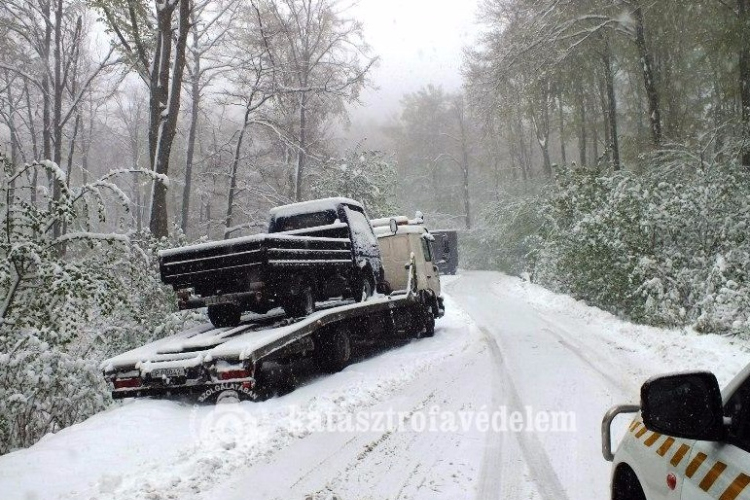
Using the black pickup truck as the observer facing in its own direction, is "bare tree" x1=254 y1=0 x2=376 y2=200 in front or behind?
in front

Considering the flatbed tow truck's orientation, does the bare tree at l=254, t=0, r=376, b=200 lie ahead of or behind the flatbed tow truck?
ahead

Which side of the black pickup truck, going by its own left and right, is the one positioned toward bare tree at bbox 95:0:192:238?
left

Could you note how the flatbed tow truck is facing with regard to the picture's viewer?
facing away from the viewer and to the right of the viewer

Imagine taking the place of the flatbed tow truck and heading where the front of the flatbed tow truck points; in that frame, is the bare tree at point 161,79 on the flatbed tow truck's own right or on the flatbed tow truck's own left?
on the flatbed tow truck's own left

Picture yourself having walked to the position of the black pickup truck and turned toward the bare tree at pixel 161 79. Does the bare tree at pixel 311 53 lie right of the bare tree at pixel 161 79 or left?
right

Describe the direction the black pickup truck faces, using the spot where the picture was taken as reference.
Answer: facing away from the viewer and to the right of the viewer
